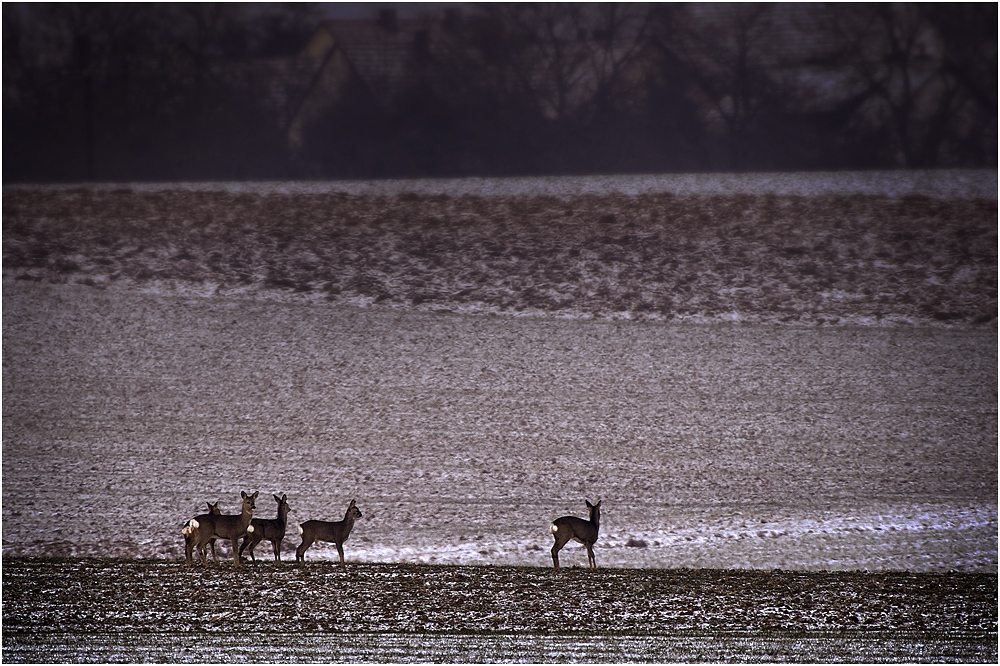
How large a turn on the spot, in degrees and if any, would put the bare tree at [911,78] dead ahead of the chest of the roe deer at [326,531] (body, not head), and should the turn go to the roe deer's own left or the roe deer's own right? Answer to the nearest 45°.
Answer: approximately 45° to the roe deer's own left

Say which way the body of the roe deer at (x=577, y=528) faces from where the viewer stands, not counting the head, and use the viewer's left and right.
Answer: facing away from the viewer and to the right of the viewer

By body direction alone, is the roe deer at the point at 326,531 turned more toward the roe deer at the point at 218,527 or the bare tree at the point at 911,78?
the bare tree

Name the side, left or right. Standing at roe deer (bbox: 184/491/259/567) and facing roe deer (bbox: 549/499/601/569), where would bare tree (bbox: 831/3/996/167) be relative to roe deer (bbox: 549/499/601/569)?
left

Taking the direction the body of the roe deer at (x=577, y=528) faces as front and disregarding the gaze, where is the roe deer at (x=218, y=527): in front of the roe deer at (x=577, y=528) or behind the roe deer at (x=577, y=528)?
behind

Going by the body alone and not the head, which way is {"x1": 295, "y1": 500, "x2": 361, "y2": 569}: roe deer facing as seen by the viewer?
to the viewer's right
